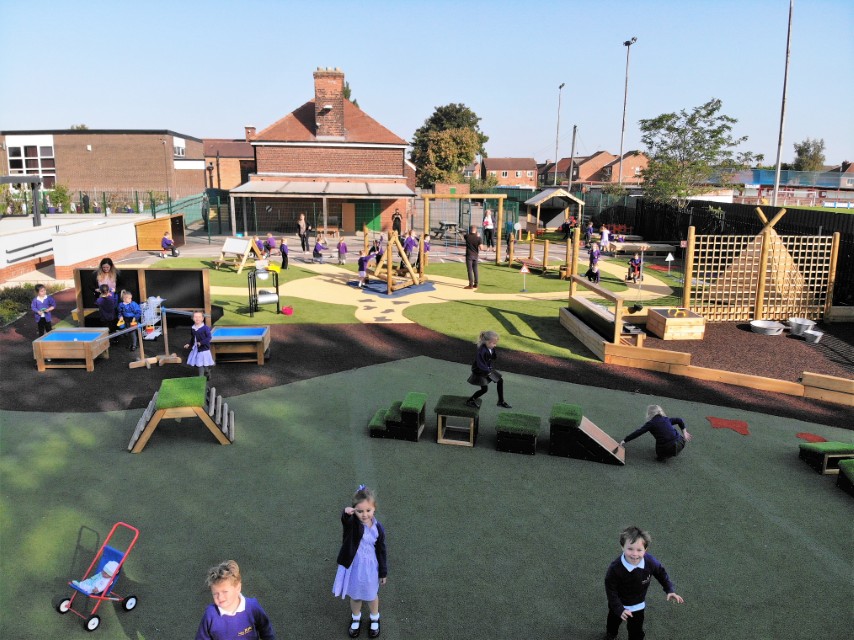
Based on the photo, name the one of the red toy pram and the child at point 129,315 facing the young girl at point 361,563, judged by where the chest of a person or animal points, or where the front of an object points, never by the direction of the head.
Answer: the child

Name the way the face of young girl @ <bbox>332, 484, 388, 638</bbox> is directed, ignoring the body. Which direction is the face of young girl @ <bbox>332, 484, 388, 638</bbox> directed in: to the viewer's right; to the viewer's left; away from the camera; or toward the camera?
toward the camera

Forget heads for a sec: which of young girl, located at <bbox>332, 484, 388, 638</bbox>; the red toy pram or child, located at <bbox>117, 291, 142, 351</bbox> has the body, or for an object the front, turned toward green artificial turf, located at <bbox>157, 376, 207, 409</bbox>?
the child

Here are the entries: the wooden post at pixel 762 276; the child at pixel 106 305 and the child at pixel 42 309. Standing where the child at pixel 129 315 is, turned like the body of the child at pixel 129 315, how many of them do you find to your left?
1

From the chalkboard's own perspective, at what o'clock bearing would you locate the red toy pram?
The red toy pram is roughly at 12 o'clock from the chalkboard.

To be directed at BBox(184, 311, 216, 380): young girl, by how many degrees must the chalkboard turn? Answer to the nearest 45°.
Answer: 0° — it already faces them

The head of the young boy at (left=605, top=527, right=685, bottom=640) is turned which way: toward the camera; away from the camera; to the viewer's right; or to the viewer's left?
toward the camera

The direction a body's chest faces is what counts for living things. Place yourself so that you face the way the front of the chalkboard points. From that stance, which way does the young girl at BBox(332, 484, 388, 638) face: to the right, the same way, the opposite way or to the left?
the same way

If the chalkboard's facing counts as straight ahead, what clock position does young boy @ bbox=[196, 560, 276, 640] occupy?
The young boy is roughly at 12 o'clock from the chalkboard.

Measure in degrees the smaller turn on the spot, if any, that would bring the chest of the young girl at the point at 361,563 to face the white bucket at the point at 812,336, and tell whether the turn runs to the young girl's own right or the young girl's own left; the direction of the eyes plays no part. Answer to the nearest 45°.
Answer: approximately 135° to the young girl's own left

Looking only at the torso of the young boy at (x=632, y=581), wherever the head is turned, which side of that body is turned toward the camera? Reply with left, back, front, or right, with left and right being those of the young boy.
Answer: front

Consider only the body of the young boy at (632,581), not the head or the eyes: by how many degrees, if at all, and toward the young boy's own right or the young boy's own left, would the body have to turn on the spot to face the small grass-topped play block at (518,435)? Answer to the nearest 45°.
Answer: approximately 135° to the young boy's own right

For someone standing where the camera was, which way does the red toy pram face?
facing the viewer and to the left of the viewer

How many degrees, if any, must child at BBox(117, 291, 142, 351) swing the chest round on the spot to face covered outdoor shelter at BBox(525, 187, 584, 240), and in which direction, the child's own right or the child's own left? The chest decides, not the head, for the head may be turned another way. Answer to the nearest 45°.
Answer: approximately 135° to the child's own left

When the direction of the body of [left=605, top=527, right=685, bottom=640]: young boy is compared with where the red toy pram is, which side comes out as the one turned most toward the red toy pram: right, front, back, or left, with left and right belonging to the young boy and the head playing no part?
right

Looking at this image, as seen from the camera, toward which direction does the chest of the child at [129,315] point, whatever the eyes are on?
toward the camera

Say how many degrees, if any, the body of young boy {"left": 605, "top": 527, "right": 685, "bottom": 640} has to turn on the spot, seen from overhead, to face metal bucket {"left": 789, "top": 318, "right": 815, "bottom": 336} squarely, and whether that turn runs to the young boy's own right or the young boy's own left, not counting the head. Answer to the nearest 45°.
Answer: approximately 180°

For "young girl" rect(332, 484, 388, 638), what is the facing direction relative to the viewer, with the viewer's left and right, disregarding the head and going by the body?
facing the viewer

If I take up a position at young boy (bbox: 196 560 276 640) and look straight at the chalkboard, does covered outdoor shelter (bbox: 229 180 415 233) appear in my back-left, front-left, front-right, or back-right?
front-right

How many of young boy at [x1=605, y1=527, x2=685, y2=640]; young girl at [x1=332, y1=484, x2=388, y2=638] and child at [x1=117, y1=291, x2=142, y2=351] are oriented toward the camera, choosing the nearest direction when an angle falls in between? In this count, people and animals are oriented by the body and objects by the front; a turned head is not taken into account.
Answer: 3

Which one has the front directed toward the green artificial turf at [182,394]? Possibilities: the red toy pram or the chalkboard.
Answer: the chalkboard
